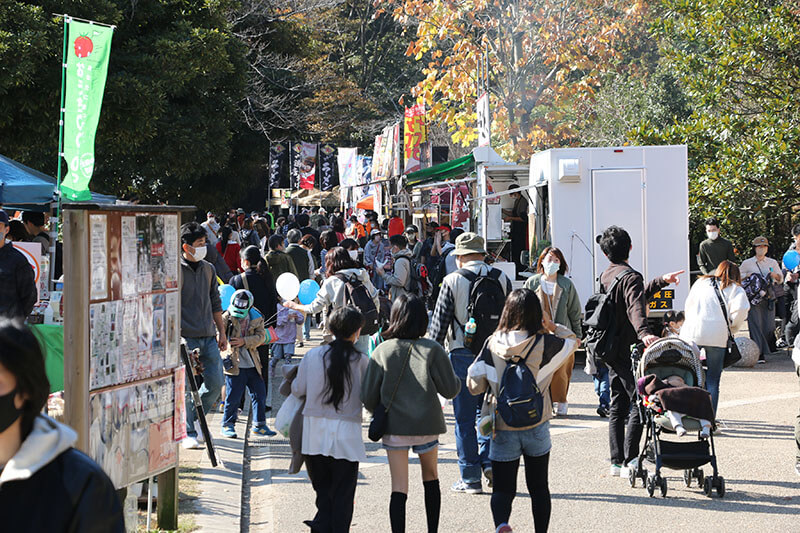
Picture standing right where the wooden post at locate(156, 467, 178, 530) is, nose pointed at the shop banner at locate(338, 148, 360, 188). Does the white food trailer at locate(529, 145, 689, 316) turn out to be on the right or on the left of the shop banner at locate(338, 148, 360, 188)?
right

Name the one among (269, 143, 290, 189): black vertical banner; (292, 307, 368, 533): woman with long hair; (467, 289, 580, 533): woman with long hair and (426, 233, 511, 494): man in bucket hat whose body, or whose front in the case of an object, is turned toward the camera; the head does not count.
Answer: the black vertical banner

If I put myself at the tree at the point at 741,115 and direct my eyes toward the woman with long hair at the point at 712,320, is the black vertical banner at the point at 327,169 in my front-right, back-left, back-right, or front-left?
back-right

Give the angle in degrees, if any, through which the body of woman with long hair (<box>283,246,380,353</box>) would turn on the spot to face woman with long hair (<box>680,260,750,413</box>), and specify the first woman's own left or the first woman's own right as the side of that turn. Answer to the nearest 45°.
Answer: approximately 135° to the first woman's own right

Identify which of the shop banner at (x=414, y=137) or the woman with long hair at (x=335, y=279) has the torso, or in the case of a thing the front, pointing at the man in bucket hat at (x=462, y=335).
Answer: the shop banner

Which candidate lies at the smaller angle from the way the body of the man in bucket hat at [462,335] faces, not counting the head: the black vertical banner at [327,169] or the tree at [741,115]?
the black vertical banner

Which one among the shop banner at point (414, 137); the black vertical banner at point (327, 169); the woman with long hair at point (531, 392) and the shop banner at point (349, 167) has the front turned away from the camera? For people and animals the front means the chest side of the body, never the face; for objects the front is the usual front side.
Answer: the woman with long hair

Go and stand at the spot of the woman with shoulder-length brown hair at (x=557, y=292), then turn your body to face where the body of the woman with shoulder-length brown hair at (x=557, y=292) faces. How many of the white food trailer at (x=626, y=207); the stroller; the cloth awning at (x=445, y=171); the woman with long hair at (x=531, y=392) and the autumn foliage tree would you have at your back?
3

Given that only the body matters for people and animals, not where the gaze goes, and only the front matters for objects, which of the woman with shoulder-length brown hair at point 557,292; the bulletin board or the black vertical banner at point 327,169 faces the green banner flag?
the black vertical banner

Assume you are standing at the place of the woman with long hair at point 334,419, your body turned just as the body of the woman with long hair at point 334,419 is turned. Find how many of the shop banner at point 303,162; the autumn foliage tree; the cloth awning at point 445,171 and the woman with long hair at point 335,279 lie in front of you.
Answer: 4

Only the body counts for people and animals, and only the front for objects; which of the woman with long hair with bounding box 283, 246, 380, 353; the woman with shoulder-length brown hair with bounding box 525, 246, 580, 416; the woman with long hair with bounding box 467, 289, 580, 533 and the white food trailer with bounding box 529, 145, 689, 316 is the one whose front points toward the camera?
the woman with shoulder-length brown hair with bounding box 525, 246, 580, 416

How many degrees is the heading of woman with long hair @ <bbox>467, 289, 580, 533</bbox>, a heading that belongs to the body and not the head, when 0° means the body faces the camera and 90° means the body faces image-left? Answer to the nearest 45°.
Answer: approximately 180°

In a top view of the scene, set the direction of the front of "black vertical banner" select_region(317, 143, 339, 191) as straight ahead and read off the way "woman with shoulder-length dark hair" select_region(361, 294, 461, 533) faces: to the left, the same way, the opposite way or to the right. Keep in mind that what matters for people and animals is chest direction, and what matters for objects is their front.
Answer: the opposite way

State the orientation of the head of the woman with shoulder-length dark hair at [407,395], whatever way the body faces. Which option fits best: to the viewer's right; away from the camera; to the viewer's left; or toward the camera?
away from the camera

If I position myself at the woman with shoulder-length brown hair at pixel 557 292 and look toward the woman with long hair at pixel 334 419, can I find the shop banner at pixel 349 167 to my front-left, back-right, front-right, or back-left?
back-right
